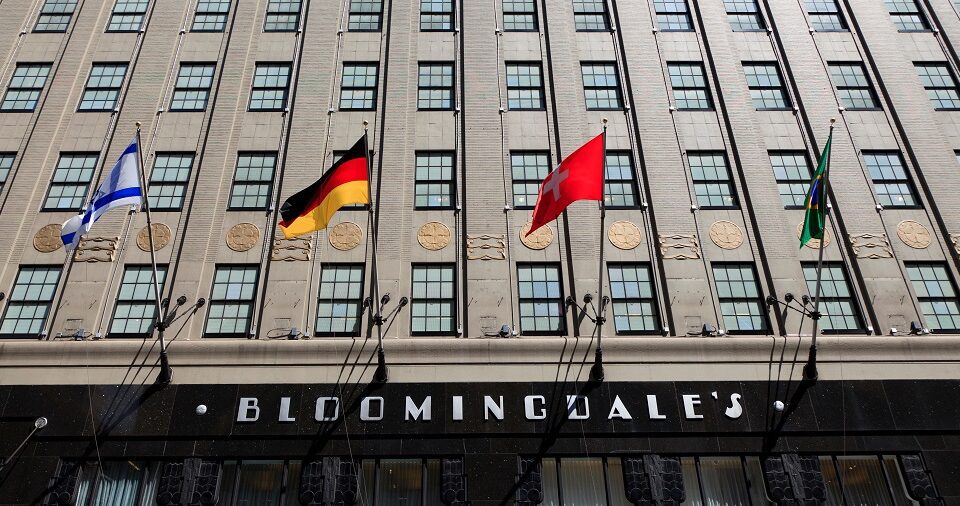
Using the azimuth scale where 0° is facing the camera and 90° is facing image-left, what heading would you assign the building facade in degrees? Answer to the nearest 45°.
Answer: approximately 0°
